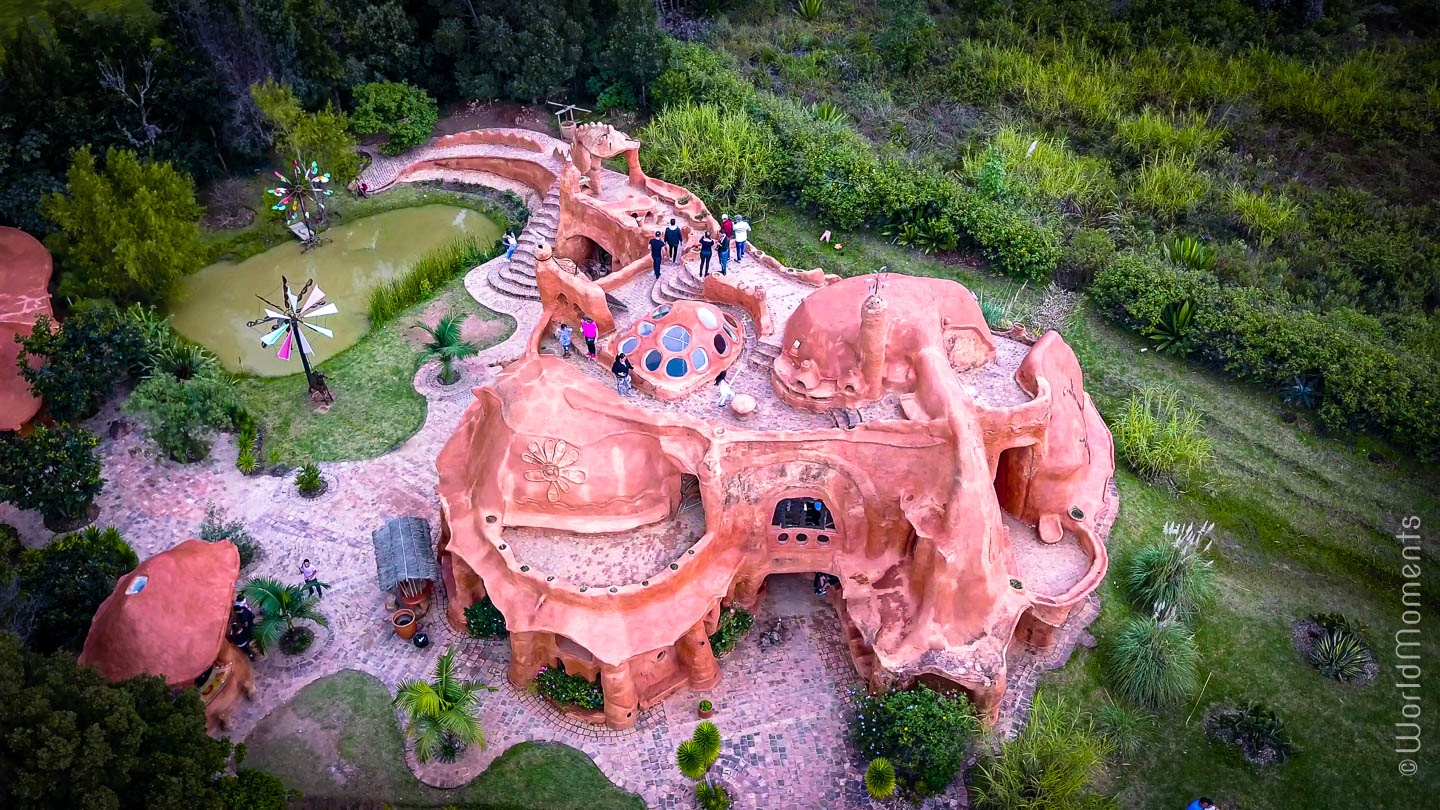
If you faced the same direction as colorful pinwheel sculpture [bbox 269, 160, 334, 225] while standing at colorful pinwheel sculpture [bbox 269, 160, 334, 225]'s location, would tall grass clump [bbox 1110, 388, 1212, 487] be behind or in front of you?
in front

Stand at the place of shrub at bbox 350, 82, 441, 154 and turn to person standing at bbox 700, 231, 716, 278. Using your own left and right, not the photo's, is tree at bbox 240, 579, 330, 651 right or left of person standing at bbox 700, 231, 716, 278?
right

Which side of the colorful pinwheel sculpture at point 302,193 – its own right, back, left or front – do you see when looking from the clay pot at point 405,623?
front

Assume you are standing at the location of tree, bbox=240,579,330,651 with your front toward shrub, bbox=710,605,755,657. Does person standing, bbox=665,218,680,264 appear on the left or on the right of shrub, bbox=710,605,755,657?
left

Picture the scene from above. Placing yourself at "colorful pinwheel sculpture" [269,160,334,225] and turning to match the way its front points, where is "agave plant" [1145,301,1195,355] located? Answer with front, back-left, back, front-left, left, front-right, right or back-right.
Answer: front-left

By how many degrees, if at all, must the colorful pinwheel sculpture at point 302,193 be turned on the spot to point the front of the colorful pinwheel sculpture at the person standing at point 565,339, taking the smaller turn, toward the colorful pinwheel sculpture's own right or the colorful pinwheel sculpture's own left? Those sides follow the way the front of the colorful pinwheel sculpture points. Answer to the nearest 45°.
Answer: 0° — it already faces them

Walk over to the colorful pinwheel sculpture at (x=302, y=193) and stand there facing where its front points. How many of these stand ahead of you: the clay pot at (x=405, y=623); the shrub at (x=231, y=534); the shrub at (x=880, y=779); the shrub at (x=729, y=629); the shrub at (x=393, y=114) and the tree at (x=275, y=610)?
5

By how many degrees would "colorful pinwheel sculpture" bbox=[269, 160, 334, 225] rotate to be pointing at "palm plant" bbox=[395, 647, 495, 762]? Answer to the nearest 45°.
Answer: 0° — it already faces it

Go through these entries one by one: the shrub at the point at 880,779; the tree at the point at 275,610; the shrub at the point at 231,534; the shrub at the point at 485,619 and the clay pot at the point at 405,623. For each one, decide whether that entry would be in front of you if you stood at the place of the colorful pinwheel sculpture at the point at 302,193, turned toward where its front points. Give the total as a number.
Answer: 5

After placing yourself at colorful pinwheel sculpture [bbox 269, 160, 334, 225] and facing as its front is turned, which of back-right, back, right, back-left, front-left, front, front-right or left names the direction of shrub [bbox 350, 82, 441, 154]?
back-left

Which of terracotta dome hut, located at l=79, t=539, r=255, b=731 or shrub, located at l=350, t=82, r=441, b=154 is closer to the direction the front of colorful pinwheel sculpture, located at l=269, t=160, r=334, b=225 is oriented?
the terracotta dome hut

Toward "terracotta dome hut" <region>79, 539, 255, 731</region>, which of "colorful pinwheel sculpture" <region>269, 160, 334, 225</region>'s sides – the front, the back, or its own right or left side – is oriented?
front

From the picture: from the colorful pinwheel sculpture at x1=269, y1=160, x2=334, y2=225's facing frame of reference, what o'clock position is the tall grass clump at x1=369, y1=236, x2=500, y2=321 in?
The tall grass clump is roughly at 11 o'clock from the colorful pinwheel sculpture.

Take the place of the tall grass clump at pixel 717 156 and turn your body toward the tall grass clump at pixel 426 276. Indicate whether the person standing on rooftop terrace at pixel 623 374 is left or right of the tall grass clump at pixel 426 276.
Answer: left

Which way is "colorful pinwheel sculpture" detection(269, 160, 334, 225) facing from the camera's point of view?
toward the camera

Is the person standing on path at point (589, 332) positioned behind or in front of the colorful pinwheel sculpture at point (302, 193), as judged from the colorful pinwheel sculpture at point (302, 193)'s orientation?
in front
